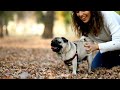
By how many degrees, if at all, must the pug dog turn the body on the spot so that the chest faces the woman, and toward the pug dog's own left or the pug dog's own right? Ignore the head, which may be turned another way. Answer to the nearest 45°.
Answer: approximately 135° to the pug dog's own left

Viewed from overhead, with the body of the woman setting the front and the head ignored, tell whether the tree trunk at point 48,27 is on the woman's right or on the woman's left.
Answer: on the woman's right

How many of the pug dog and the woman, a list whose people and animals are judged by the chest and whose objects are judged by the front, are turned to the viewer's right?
0

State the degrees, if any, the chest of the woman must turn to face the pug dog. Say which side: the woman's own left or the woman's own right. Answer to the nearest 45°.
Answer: approximately 45° to the woman's own right

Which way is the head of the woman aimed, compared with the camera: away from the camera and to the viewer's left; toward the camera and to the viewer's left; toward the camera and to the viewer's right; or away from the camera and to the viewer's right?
toward the camera and to the viewer's left

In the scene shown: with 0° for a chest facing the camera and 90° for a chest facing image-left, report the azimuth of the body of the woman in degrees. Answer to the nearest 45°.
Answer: approximately 45°

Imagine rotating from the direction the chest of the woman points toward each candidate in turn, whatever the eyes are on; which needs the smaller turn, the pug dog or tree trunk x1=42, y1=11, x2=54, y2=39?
the pug dog
